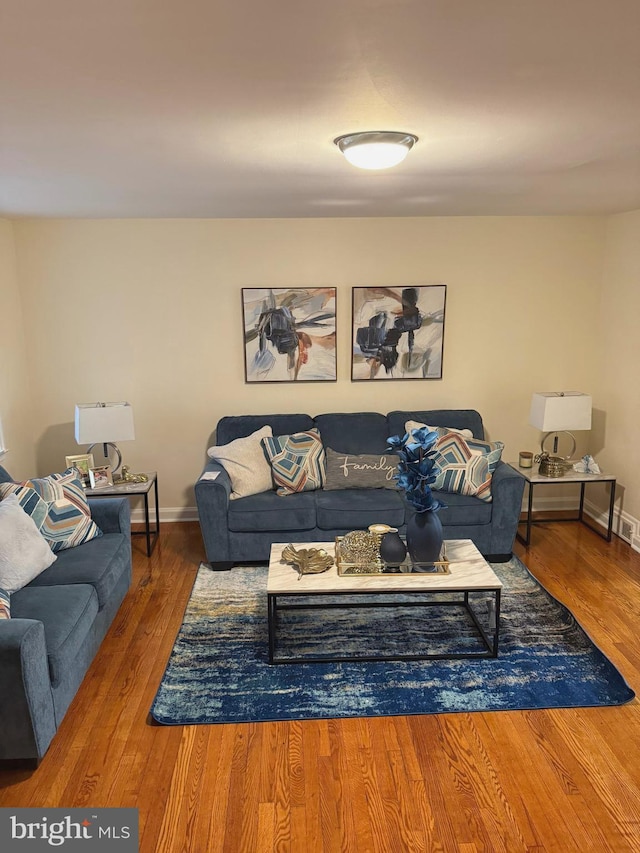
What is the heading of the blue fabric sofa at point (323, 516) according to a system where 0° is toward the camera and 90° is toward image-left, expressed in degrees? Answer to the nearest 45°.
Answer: approximately 0°

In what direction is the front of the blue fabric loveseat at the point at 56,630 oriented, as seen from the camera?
facing to the right of the viewer

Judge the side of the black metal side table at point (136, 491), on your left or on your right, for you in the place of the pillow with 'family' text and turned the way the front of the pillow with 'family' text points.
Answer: on your right

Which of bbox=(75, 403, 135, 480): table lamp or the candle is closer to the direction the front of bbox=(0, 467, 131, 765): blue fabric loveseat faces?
the candle

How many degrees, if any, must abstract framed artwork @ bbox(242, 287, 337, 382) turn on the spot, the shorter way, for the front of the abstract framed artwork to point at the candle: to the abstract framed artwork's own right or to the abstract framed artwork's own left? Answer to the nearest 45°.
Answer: approximately 90° to the abstract framed artwork's own left

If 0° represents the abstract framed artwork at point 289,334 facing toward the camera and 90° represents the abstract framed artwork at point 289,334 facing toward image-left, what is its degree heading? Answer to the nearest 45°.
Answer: approximately 0°

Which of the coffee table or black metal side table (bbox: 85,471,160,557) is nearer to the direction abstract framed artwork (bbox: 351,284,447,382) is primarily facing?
the coffee table

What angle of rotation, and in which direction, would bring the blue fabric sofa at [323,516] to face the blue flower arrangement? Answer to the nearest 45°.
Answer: approximately 45° to its left
